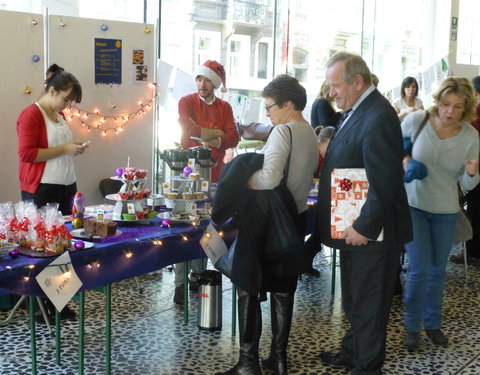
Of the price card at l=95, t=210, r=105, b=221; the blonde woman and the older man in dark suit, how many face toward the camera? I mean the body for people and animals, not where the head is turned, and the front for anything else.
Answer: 2

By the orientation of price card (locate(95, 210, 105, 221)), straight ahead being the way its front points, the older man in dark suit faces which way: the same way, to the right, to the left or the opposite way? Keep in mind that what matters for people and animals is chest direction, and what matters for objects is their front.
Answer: to the right

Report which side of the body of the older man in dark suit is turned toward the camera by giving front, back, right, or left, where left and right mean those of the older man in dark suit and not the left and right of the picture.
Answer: left

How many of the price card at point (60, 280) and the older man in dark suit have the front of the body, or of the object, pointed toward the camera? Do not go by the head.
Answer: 1

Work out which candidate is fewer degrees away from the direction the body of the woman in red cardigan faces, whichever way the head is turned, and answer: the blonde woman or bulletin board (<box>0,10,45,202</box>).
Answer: the blonde woman

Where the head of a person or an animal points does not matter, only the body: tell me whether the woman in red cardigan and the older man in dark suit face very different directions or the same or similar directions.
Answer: very different directions

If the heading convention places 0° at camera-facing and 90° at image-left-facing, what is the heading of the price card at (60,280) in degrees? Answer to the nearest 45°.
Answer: approximately 0°
